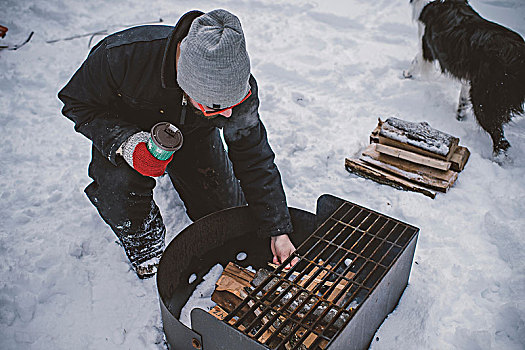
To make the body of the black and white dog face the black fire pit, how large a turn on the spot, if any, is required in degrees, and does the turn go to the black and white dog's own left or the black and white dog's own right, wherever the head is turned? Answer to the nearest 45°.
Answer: approximately 135° to the black and white dog's own left

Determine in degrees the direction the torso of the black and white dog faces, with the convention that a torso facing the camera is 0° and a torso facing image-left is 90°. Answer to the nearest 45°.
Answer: approximately 135°

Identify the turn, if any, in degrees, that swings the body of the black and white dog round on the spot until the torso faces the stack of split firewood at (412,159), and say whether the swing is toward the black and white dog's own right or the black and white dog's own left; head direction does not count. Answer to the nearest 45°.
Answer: approximately 135° to the black and white dog's own left
